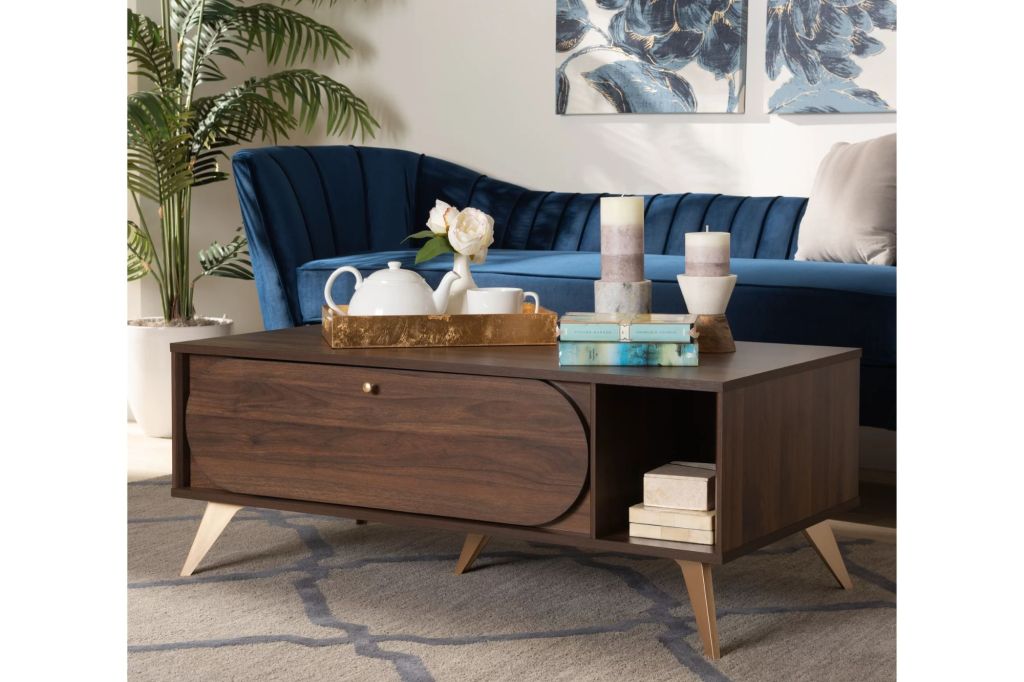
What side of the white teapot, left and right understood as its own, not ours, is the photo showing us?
right

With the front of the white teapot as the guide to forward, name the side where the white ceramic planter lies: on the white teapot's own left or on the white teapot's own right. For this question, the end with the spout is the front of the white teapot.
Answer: on the white teapot's own left

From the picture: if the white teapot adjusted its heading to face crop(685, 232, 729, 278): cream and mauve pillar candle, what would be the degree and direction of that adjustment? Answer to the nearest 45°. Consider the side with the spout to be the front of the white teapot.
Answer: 0° — it already faces it

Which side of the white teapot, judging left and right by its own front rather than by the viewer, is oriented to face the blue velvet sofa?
left
